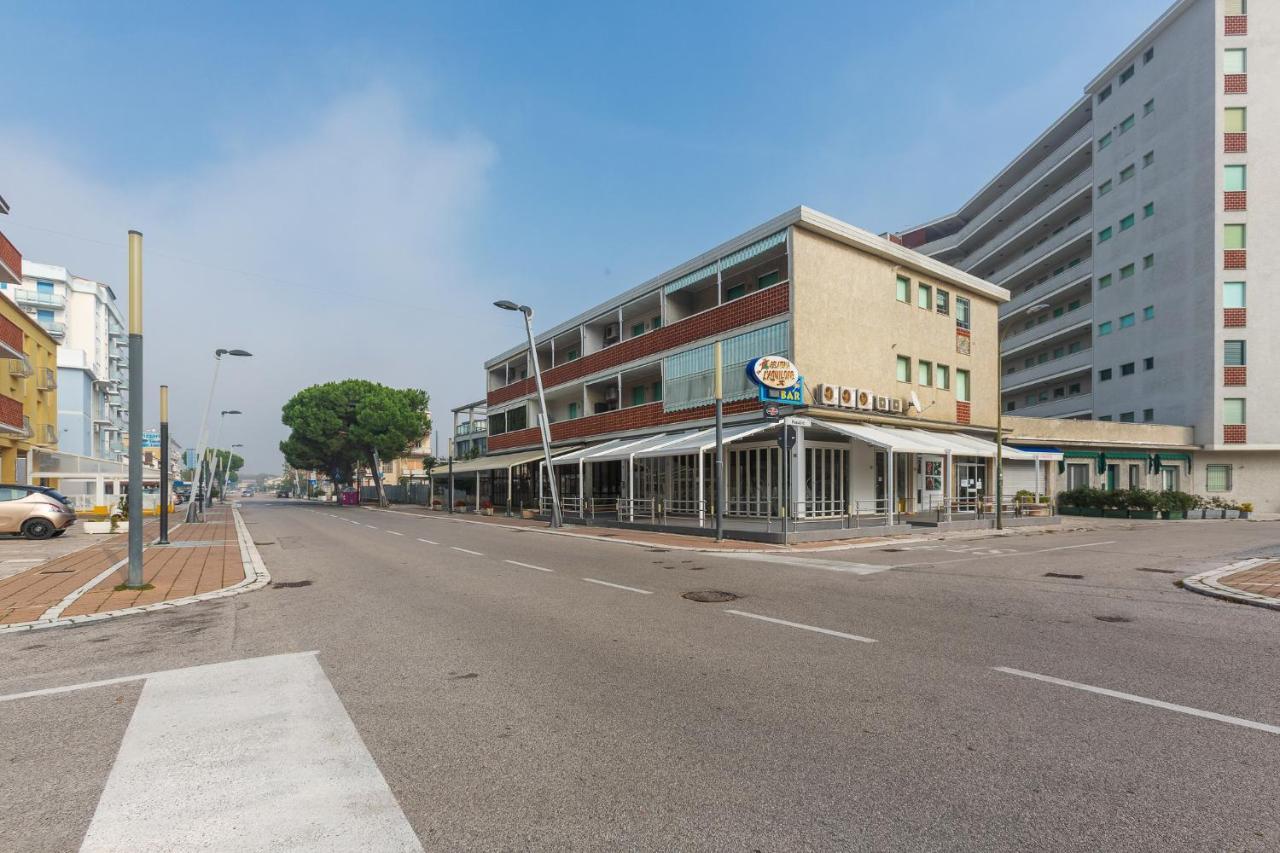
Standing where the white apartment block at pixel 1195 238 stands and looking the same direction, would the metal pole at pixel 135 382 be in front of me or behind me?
in front

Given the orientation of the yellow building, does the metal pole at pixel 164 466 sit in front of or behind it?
in front

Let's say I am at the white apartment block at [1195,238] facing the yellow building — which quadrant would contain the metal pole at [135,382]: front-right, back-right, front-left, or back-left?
front-left

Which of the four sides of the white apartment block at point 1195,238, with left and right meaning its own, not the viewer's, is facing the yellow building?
front
